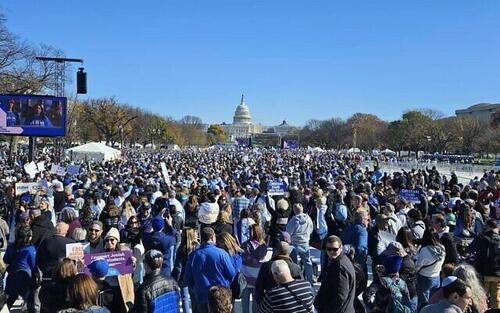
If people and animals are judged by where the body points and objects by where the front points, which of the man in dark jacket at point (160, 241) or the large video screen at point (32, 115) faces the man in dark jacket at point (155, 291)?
the large video screen

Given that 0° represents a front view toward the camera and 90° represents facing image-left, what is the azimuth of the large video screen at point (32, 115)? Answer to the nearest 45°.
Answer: approximately 0°

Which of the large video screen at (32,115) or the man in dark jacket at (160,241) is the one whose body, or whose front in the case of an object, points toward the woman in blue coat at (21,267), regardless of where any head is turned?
the large video screen

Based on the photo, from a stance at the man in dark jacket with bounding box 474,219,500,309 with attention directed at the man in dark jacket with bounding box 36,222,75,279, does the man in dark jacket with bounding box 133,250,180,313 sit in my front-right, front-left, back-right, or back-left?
front-left

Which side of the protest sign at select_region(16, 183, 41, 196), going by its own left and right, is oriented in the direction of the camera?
front

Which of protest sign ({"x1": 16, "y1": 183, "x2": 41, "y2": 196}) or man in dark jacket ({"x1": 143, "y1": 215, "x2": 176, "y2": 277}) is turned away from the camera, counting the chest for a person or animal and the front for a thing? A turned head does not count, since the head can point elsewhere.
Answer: the man in dark jacket

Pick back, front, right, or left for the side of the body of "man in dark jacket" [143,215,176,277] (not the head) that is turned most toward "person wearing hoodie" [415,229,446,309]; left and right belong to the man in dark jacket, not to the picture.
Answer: right

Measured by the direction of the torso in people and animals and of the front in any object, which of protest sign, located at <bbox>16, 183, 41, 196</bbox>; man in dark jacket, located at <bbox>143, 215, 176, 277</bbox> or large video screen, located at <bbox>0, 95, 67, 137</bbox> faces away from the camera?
the man in dark jacket

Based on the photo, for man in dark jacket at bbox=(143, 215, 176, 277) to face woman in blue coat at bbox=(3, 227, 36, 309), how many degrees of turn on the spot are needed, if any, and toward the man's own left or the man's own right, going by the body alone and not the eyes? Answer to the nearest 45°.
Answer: approximately 90° to the man's own left

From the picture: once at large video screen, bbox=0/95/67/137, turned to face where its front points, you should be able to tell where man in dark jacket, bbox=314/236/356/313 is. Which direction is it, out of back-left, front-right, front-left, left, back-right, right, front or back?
front

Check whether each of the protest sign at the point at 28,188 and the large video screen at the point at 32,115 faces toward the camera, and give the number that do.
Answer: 2

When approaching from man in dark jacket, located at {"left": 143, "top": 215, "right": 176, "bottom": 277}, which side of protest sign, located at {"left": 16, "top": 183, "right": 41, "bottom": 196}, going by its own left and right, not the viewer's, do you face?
front

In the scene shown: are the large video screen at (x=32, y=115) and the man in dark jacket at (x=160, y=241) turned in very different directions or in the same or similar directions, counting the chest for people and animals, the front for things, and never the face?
very different directions

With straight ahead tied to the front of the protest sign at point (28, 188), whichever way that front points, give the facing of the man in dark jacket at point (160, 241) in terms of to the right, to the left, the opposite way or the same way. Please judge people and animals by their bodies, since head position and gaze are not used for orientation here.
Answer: the opposite way

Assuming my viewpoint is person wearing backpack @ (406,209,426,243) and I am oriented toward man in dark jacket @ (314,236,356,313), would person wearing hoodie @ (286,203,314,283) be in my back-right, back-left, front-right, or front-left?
front-right
